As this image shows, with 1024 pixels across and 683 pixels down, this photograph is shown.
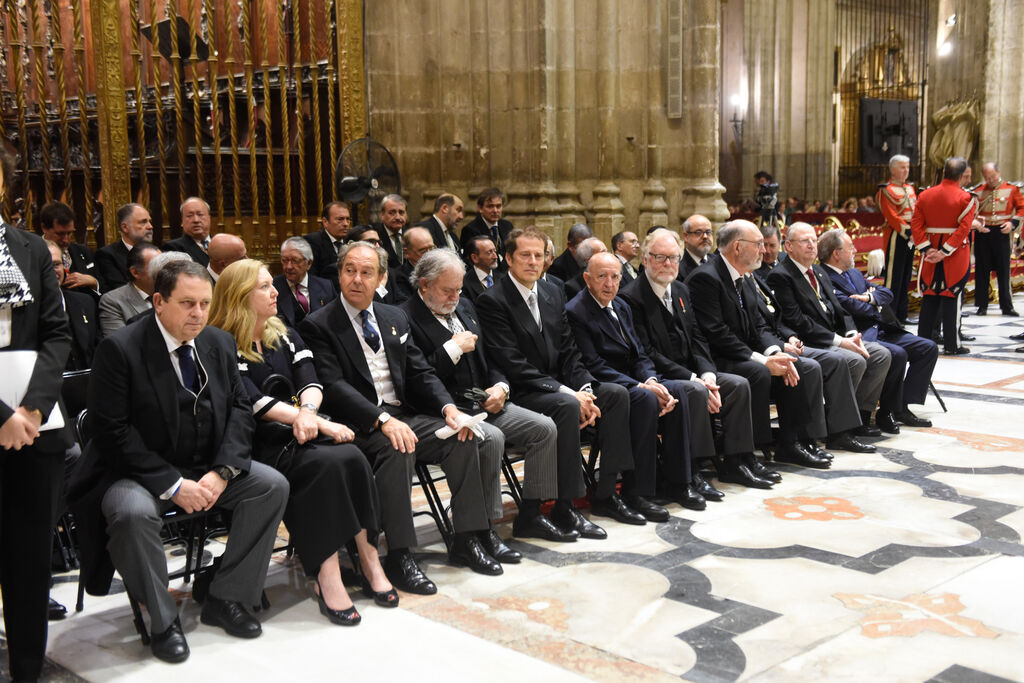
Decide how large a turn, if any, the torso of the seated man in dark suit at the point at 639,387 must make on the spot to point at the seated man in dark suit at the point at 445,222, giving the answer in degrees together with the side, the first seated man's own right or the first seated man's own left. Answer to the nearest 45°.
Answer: approximately 180°

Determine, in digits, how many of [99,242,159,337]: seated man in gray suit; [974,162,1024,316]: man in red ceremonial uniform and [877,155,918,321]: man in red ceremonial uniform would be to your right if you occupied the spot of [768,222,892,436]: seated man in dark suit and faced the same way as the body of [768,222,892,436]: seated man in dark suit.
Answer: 1

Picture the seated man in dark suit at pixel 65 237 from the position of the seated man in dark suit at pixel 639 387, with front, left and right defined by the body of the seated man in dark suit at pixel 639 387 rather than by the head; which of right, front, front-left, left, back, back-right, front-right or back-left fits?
back-right

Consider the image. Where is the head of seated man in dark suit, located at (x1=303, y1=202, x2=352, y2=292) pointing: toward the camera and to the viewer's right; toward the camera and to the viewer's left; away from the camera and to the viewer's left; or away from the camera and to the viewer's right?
toward the camera and to the viewer's right

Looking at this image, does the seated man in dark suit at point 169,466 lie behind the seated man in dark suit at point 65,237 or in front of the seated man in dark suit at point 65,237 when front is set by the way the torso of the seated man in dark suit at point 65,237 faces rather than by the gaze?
in front

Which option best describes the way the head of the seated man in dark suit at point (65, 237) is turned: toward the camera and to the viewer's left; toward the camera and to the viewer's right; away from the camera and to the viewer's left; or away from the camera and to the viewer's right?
toward the camera and to the viewer's right

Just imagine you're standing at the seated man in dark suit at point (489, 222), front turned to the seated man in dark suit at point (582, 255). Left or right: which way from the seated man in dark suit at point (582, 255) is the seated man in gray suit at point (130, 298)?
right

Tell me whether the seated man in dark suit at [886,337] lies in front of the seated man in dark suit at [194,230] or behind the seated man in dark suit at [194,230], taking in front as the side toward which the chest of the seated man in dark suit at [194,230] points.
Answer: in front

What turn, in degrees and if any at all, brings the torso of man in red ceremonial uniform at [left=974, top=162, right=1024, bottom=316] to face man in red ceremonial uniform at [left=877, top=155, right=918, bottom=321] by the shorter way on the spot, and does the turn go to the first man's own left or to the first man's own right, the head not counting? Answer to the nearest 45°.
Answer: approximately 45° to the first man's own right

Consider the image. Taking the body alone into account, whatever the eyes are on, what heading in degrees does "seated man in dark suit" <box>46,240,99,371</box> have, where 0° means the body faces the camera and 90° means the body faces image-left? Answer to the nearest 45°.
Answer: approximately 315°
